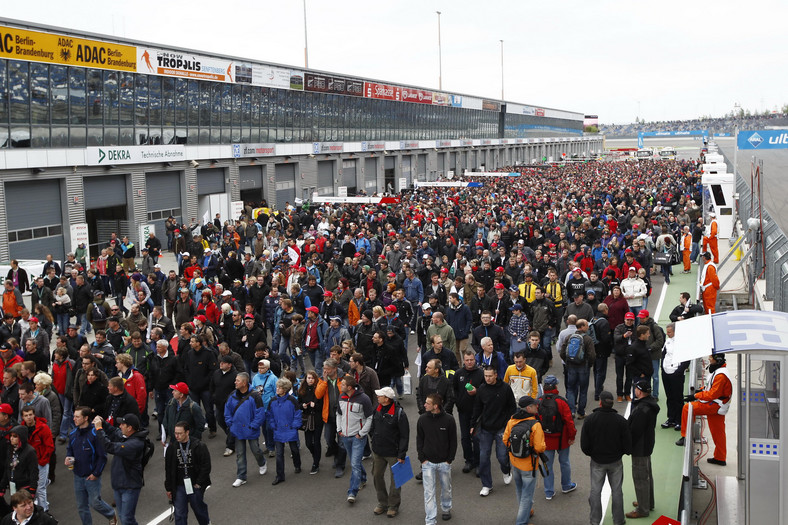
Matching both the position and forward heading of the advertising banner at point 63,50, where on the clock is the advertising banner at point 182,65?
the advertising banner at point 182,65 is roughly at 9 o'clock from the advertising banner at point 63,50.

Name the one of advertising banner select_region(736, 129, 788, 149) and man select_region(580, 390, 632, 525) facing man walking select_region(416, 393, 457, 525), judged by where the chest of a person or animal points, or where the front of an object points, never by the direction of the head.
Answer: the advertising banner

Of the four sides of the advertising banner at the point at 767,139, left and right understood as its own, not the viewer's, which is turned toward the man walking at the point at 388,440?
front

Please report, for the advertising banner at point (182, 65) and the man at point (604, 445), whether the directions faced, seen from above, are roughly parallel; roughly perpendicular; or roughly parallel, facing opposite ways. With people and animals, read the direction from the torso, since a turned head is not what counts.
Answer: roughly perpendicular

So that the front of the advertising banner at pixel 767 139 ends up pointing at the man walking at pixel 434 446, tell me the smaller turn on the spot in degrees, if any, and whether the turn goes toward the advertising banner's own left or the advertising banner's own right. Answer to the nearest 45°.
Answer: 0° — it already faces them

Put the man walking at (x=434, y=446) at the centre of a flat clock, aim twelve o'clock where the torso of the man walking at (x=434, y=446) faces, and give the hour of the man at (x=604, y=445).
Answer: the man at (x=604, y=445) is roughly at 9 o'clock from the man walking at (x=434, y=446).

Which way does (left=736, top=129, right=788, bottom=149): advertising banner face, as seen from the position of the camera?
facing the viewer

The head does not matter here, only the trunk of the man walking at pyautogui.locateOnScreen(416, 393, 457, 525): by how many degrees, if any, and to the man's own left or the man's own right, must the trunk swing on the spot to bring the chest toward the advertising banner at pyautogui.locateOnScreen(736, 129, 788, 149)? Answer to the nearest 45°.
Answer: approximately 135° to the man's own left
